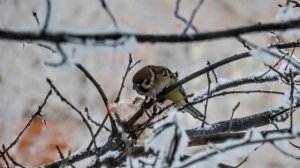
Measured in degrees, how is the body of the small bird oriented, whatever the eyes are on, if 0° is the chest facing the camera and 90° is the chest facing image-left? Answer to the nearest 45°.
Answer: approximately 90°

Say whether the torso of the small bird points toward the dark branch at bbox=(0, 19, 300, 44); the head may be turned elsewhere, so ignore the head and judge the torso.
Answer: no
